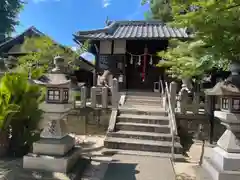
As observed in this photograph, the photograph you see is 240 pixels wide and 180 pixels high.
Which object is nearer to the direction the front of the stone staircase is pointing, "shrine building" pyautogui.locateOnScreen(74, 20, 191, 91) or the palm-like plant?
the palm-like plant

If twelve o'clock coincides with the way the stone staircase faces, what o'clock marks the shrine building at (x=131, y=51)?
The shrine building is roughly at 6 o'clock from the stone staircase.

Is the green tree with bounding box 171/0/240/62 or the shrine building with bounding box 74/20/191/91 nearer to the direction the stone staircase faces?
the green tree

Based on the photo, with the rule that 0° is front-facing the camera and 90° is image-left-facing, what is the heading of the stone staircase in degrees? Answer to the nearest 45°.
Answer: approximately 0°

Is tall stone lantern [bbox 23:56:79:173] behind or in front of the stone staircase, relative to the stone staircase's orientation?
in front

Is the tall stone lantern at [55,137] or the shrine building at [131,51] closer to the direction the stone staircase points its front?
the tall stone lantern

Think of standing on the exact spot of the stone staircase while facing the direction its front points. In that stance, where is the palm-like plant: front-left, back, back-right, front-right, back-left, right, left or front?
front-right

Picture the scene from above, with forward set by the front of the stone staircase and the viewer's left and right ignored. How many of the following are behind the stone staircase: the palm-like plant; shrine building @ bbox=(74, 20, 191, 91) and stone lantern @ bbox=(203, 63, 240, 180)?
1
